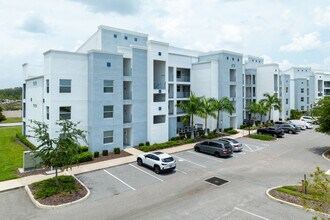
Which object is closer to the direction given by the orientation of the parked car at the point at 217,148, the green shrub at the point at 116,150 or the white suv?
the green shrub

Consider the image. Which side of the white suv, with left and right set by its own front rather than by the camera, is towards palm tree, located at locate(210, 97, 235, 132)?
right

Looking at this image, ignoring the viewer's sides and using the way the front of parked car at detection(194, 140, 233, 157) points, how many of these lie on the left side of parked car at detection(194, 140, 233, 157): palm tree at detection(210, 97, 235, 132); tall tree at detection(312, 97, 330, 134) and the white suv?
1

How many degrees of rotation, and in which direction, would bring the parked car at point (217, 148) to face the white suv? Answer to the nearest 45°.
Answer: approximately 90° to its left

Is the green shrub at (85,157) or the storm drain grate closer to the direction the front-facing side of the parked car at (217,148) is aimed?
the green shrub

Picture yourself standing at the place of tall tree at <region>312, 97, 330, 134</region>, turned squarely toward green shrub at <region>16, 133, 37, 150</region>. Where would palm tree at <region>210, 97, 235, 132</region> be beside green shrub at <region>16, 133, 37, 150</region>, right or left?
right

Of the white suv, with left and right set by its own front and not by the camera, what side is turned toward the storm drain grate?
back

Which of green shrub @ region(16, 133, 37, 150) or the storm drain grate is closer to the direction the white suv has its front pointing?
the green shrub

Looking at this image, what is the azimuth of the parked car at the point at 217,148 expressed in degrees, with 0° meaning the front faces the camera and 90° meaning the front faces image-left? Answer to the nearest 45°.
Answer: approximately 135°

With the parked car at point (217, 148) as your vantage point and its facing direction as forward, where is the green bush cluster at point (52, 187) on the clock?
The green bush cluster is roughly at 9 o'clock from the parked car.

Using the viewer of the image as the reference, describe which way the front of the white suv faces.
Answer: facing away from the viewer and to the left of the viewer

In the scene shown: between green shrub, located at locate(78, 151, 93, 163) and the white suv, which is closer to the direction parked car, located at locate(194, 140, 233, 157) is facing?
the green shrub
